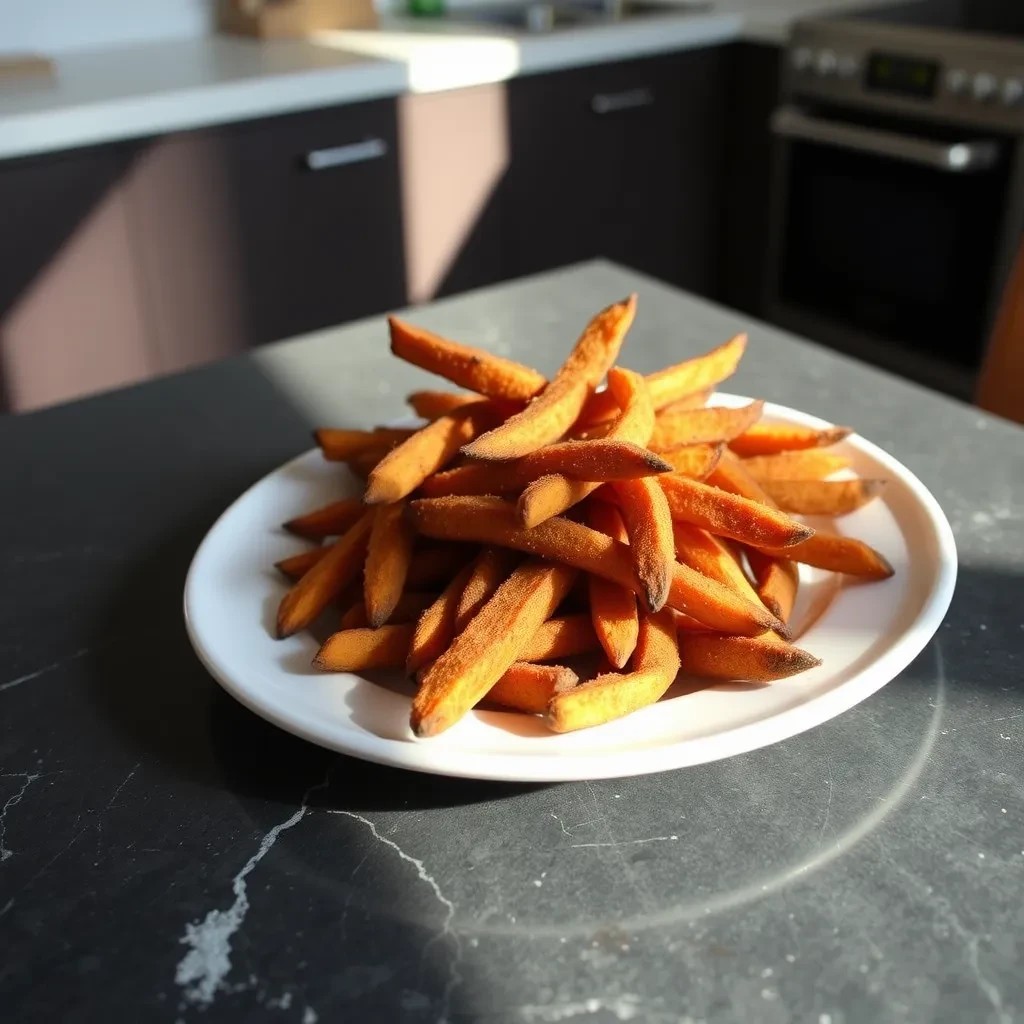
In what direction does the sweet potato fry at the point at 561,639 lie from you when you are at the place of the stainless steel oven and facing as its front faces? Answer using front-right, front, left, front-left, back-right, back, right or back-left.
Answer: front-left

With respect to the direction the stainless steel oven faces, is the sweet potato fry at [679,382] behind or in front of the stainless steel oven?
in front

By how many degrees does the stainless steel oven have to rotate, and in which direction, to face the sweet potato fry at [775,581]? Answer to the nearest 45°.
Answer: approximately 45° to its left

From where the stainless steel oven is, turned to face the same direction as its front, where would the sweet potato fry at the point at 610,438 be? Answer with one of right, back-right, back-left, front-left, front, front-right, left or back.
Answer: front-left

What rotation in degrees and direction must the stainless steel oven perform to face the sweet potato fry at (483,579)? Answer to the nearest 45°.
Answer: approximately 45° to its left

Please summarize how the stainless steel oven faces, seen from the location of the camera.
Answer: facing the viewer and to the left of the viewer

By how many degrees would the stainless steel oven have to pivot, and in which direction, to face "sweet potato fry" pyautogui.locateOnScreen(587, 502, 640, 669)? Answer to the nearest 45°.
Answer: approximately 45° to its left

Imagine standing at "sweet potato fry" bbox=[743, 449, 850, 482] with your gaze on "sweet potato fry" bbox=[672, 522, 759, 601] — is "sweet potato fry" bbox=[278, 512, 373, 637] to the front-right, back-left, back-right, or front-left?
front-right

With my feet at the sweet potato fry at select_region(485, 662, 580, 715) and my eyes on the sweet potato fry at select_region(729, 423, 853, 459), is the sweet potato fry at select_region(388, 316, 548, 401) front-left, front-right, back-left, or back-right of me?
front-left
